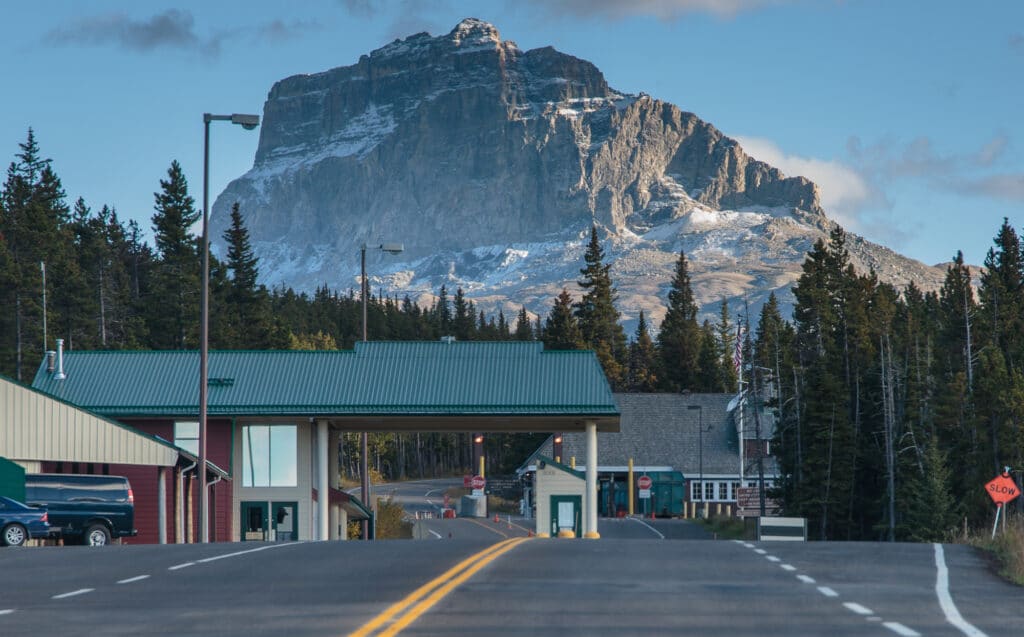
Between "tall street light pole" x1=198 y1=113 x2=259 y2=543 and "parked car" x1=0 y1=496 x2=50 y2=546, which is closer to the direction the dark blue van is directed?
the parked car

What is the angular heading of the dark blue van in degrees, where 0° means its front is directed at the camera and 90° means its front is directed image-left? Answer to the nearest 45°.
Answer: approximately 90°

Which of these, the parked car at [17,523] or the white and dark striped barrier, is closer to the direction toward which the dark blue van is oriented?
the parked car

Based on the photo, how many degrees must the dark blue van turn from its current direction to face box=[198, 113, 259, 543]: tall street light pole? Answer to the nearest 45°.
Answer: approximately 135° to its right

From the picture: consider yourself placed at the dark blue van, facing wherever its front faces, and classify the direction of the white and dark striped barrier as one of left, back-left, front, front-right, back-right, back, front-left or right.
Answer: back

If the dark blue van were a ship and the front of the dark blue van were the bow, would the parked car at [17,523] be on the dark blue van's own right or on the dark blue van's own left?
on the dark blue van's own left
